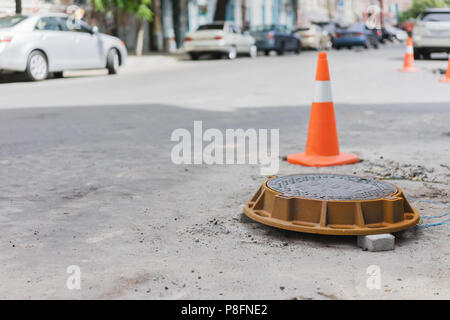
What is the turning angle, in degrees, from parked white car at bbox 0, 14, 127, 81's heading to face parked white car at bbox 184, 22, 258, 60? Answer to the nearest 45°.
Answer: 0° — it already faces it

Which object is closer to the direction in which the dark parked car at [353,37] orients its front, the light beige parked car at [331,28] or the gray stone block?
the light beige parked car

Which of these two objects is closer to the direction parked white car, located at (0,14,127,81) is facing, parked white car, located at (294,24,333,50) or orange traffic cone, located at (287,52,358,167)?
the parked white car
